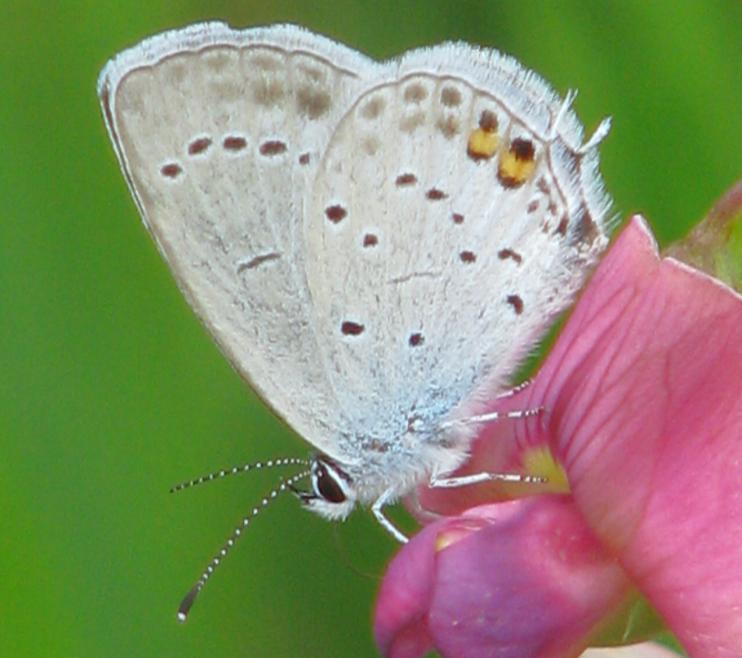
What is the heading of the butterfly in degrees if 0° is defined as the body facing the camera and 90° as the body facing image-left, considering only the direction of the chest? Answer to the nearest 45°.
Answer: approximately 90°
